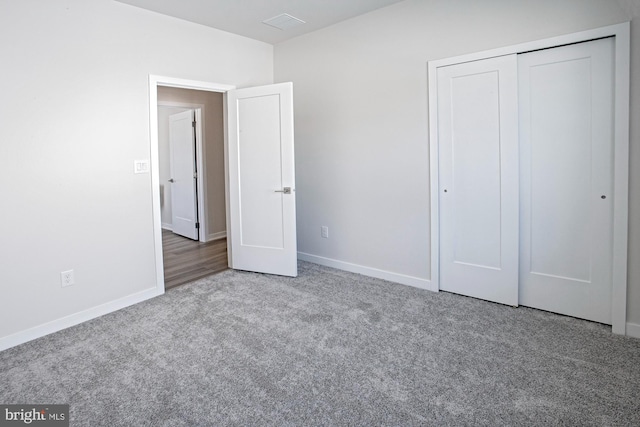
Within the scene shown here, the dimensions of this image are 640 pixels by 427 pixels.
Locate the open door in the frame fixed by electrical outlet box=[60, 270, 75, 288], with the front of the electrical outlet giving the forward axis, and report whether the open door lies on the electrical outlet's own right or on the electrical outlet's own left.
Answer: on the electrical outlet's own left

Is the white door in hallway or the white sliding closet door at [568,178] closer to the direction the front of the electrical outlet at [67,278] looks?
the white sliding closet door

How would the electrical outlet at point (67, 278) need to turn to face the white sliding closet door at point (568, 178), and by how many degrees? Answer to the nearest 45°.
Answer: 0° — it already faces it

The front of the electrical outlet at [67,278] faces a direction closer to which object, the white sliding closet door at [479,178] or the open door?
the white sliding closet door

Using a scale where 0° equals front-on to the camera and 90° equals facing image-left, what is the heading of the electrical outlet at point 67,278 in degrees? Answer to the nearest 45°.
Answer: approximately 315°
